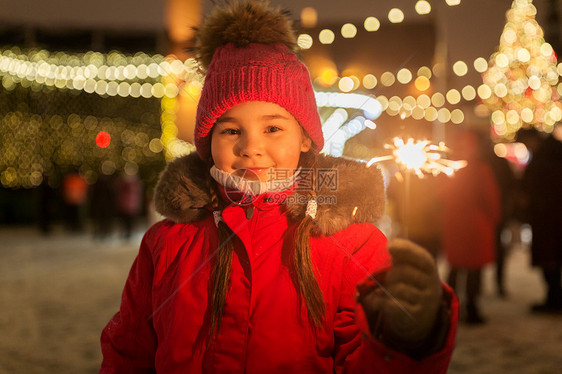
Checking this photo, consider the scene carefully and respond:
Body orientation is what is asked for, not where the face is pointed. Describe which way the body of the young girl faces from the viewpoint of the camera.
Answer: toward the camera

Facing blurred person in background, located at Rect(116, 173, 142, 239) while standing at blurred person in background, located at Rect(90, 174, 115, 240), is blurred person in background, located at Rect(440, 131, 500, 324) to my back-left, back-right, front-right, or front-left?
front-right

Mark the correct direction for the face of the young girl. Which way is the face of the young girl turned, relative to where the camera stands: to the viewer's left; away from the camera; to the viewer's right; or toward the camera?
toward the camera

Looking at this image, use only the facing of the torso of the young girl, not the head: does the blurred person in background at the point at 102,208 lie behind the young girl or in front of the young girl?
behind

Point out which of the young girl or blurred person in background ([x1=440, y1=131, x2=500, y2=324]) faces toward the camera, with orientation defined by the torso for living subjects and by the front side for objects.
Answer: the young girl
